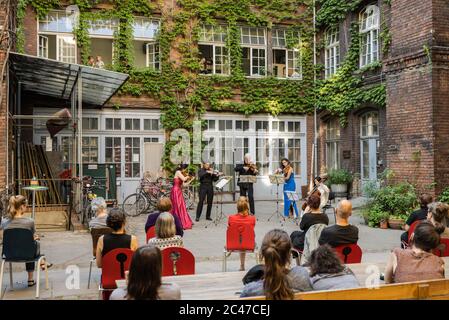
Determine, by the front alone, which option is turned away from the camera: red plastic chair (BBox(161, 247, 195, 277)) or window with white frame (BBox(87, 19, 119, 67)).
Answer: the red plastic chair

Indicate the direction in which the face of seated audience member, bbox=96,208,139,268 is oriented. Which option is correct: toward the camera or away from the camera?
away from the camera

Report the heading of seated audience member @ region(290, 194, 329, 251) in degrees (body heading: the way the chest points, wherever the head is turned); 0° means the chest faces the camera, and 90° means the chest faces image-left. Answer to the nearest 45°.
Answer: approximately 135°

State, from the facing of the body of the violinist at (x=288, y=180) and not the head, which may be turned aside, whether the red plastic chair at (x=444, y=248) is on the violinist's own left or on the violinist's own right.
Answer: on the violinist's own left

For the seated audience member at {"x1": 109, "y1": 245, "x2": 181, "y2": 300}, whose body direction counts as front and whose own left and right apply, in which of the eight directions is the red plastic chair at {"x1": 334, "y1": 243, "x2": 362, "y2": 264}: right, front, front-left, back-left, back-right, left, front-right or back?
front-right

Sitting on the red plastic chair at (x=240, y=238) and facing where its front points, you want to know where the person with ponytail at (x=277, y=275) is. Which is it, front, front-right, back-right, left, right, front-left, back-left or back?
back

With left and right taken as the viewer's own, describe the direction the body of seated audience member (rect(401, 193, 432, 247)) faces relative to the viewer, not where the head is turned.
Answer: facing away from the viewer and to the left of the viewer

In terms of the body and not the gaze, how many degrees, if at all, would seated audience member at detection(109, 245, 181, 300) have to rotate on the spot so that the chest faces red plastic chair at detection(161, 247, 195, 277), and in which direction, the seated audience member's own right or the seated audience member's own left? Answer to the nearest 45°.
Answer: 0° — they already face it

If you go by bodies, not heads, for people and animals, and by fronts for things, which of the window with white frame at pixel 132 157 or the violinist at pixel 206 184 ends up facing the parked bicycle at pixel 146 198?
the window with white frame

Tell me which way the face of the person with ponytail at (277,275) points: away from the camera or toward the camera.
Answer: away from the camera

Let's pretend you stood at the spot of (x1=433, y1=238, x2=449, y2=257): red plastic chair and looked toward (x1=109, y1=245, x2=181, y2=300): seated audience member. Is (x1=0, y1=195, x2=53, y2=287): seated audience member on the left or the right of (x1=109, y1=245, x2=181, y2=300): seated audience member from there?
right

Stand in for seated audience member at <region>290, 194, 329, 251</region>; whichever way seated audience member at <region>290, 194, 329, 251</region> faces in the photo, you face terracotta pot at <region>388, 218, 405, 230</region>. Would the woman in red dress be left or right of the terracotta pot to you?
left

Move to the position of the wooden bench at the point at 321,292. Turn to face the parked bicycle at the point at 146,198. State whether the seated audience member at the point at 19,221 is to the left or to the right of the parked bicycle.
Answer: left
